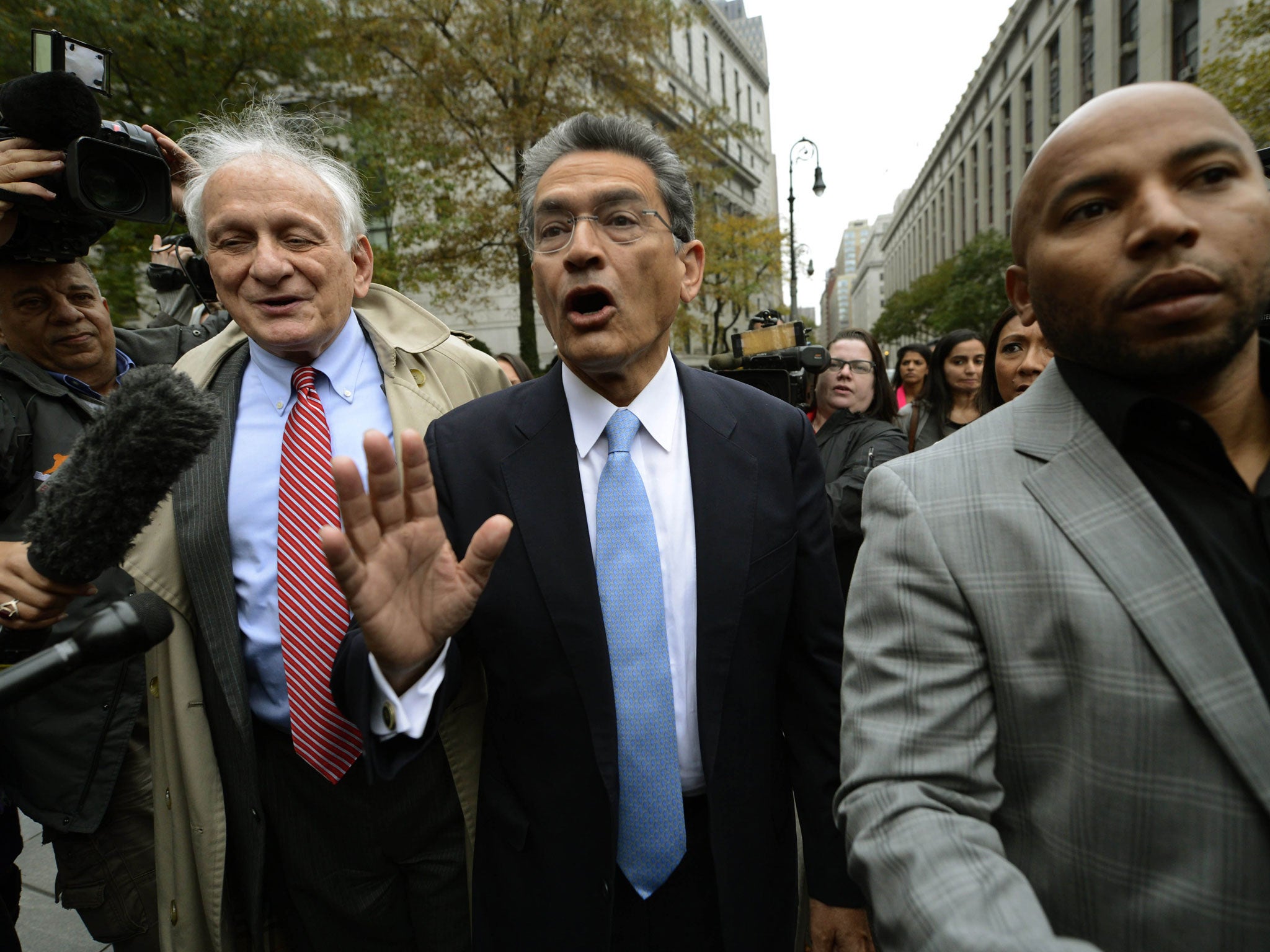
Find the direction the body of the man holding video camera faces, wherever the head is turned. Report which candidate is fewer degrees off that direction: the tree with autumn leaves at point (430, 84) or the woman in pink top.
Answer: the woman in pink top

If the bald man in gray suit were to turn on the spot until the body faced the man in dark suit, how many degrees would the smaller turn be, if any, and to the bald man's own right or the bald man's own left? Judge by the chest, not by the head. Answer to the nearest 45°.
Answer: approximately 135° to the bald man's own right

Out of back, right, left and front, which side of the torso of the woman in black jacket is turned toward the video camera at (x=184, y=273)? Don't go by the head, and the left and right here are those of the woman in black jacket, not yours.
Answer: front

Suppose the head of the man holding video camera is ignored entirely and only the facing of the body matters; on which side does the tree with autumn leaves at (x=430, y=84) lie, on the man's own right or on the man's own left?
on the man's own left

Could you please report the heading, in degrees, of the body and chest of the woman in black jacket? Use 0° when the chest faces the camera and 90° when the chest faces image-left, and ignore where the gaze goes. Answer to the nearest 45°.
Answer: approximately 45°

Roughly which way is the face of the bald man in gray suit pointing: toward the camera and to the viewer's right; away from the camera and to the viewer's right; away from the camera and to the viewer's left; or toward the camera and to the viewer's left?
toward the camera and to the viewer's right

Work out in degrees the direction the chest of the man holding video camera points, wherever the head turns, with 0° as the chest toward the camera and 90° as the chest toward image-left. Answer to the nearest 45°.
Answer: approximately 315°

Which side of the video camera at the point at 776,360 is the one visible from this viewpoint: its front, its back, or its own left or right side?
left

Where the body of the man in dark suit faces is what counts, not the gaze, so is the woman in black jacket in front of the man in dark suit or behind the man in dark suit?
behind

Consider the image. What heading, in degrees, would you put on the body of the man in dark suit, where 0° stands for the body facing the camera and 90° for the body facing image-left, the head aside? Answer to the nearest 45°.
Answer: approximately 0°
